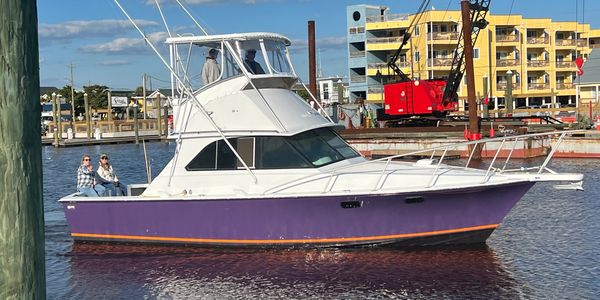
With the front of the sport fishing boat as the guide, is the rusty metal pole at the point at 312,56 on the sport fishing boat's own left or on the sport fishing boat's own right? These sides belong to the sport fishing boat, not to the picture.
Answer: on the sport fishing boat's own left

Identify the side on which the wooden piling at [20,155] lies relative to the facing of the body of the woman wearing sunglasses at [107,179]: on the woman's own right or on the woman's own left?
on the woman's own right

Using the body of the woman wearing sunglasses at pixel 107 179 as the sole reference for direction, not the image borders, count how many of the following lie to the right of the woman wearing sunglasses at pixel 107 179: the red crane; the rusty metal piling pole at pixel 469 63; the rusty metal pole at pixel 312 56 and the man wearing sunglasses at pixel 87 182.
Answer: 1

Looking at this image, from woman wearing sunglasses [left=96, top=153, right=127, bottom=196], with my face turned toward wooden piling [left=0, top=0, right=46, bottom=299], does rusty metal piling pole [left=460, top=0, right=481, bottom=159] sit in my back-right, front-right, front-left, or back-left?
back-left

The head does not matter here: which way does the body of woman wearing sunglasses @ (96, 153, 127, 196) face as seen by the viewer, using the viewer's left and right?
facing the viewer and to the right of the viewer

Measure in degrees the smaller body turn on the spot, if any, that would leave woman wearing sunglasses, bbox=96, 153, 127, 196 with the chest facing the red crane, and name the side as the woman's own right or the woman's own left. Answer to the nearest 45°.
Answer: approximately 90° to the woman's own left

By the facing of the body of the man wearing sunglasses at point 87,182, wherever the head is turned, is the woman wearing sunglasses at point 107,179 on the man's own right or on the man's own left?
on the man's own left

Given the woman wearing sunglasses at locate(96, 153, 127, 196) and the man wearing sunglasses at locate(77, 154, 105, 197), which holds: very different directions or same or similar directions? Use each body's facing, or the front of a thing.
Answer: same or similar directions

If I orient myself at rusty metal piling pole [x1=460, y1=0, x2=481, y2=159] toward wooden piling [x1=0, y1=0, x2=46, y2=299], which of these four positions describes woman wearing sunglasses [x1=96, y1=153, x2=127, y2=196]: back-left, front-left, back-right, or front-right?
front-right

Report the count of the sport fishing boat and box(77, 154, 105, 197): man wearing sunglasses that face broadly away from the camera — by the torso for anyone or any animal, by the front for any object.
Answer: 0

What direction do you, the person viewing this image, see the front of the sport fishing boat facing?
facing to the right of the viewer

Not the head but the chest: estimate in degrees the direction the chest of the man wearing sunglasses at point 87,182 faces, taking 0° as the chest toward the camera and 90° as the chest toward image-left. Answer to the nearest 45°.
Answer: approximately 315°

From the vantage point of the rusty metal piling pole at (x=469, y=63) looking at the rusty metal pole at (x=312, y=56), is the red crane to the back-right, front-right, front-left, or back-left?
front-right

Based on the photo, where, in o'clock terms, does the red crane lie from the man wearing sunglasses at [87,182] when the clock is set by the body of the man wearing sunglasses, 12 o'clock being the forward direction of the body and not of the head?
The red crane is roughly at 9 o'clock from the man wearing sunglasses.
